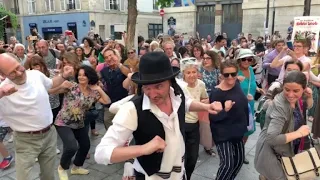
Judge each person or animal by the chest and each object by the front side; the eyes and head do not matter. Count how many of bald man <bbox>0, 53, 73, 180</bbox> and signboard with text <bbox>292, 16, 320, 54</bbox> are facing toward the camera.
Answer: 2

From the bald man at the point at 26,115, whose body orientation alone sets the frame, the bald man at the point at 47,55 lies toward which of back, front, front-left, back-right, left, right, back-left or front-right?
back

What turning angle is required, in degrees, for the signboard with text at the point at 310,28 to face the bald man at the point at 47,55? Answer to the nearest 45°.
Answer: approximately 45° to its right

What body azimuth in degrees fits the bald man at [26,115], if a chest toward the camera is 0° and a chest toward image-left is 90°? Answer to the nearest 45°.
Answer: approximately 0°
